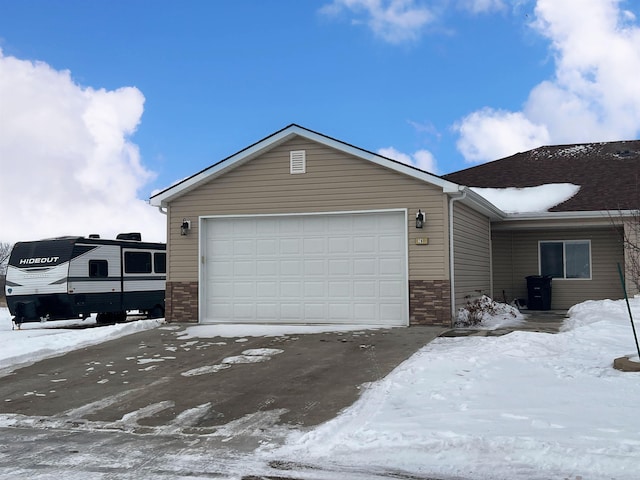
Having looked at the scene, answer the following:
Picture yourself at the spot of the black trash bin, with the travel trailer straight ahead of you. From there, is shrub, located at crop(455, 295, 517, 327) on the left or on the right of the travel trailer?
left

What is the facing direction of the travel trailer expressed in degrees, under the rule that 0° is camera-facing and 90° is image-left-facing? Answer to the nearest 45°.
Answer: approximately 45°

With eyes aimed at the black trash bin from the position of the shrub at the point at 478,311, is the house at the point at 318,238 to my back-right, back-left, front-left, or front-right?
back-left

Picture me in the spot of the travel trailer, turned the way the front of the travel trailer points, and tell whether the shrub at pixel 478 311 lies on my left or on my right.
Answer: on my left

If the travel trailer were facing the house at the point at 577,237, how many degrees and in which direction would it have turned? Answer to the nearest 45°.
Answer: approximately 135° to its left

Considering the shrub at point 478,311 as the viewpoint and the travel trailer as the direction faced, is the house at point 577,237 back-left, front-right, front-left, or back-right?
back-right

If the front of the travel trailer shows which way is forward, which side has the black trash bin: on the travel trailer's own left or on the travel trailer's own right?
on the travel trailer's own left
